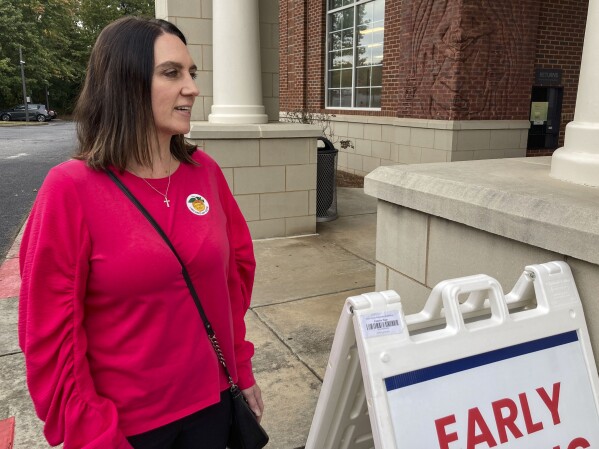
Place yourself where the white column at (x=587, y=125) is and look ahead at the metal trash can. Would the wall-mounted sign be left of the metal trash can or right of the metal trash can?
right

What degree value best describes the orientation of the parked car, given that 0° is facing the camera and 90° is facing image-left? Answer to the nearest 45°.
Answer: approximately 90°

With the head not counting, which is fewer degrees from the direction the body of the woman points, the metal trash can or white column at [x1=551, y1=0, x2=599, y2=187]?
the white column

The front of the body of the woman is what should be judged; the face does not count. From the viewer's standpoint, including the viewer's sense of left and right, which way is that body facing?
facing the viewer and to the right of the viewer

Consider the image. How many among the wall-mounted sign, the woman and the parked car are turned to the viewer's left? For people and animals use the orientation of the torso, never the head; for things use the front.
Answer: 1

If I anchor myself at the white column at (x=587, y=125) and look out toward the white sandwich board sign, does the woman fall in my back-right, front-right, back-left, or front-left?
front-right

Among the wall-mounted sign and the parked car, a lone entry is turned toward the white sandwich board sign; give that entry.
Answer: the wall-mounted sign

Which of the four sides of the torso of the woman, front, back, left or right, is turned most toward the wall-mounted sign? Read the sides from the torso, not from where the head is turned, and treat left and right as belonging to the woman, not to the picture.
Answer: left

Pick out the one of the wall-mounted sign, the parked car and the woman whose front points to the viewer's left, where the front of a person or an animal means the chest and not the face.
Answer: the parked car

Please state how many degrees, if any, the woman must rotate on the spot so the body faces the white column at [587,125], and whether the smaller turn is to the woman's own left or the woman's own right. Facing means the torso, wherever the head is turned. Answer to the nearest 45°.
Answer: approximately 45° to the woman's own left

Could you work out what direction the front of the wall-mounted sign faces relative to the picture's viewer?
facing the viewer

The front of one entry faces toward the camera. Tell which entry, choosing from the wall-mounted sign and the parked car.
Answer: the wall-mounted sign

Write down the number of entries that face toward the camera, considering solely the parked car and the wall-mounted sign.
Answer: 1

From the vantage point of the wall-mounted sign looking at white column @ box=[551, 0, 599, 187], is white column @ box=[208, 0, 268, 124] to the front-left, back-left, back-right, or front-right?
front-right

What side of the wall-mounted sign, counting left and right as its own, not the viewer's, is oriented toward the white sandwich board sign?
front

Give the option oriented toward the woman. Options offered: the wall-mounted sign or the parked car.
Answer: the wall-mounted sign

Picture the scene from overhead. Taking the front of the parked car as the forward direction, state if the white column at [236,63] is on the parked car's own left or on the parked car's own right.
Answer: on the parked car's own left
